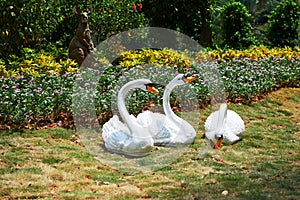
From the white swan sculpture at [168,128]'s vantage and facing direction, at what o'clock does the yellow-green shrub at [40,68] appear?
The yellow-green shrub is roughly at 7 o'clock from the white swan sculpture.

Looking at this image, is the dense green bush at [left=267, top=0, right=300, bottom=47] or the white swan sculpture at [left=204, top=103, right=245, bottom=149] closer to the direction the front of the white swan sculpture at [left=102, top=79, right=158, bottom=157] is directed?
the white swan sculpture

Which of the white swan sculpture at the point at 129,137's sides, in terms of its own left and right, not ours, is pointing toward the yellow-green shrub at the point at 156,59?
left

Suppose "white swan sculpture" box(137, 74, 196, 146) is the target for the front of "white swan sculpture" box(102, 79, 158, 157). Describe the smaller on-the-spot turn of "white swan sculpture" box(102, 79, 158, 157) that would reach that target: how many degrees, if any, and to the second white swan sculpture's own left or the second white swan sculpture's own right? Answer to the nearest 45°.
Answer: approximately 45° to the second white swan sculpture's own left

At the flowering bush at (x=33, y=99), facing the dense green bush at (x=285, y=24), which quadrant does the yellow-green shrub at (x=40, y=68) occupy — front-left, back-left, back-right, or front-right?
front-left

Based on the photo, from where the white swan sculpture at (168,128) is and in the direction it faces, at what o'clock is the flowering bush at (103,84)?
The flowering bush is roughly at 8 o'clock from the white swan sculpture.

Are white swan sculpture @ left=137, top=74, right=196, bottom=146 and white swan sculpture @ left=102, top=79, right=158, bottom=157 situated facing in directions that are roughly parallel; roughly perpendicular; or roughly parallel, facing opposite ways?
roughly parallel

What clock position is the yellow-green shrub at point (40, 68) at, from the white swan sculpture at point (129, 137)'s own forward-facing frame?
The yellow-green shrub is roughly at 8 o'clock from the white swan sculpture.

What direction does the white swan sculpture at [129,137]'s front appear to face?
to the viewer's right

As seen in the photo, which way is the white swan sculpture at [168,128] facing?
to the viewer's right

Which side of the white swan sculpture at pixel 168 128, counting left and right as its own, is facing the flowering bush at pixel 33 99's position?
back

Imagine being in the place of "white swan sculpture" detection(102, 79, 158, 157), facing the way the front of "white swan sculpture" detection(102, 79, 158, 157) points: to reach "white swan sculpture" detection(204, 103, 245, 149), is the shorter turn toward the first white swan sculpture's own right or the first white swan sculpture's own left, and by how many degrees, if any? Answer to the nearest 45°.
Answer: approximately 45° to the first white swan sculpture's own left

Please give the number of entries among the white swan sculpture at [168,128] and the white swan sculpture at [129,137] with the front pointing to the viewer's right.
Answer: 2

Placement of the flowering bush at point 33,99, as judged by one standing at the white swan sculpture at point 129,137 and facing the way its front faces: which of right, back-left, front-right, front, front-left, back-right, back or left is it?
back-left

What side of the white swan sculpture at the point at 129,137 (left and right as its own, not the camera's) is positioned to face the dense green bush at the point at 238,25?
left
